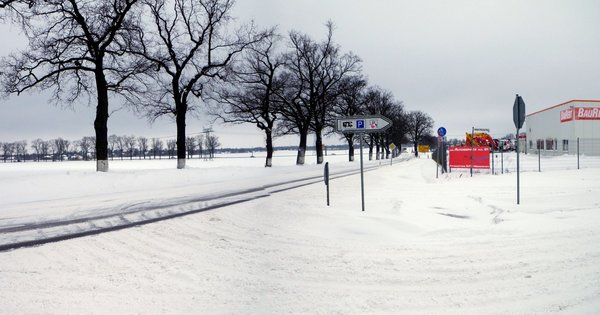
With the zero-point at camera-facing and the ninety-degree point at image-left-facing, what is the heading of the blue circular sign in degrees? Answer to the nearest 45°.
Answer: approximately 0°

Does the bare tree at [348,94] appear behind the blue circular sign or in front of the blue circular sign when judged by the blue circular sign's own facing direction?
behind

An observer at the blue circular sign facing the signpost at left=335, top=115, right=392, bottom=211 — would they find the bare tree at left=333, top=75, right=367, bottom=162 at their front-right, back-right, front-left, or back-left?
back-right

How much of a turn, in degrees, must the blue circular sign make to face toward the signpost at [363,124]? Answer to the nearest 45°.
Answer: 0° — it already faces it

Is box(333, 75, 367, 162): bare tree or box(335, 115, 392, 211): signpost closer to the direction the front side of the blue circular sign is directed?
the signpost

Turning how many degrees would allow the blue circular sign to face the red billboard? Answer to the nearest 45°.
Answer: approximately 135° to its left
